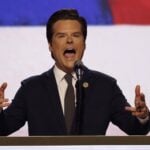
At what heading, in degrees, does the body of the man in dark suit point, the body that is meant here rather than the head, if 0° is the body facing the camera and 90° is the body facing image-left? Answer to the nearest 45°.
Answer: approximately 0°
